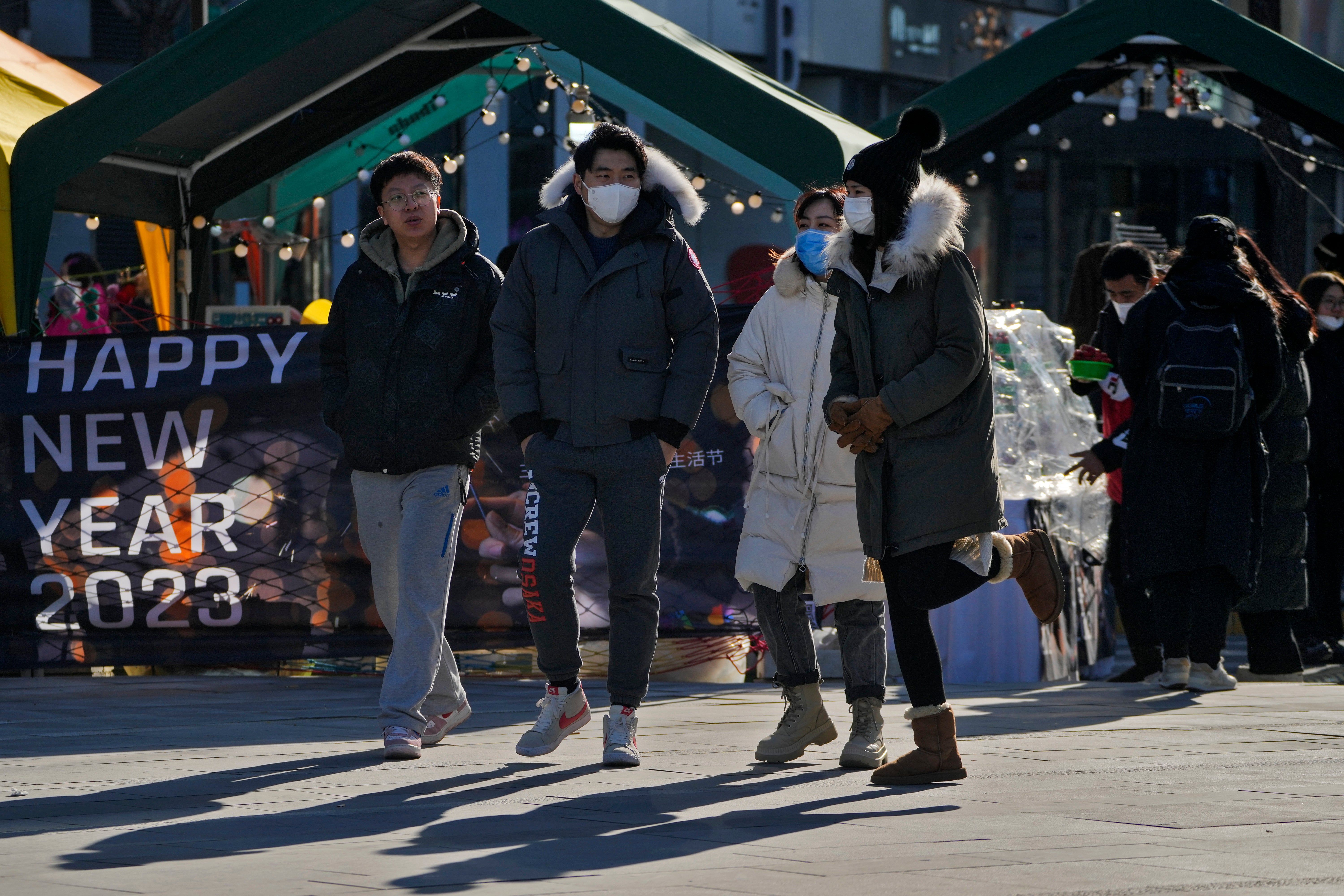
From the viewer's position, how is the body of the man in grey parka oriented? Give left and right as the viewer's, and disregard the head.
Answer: facing the viewer

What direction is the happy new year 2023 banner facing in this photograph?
toward the camera

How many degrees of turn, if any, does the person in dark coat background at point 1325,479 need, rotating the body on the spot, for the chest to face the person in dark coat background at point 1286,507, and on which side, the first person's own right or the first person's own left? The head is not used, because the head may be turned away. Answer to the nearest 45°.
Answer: approximately 45° to the first person's own right

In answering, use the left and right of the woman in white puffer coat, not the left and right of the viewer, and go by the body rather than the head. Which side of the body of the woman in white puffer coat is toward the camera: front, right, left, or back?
front

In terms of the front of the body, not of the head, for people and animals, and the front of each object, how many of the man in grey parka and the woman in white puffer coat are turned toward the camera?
2

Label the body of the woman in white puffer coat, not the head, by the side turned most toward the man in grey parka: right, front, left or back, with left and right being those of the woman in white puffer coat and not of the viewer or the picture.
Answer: right
